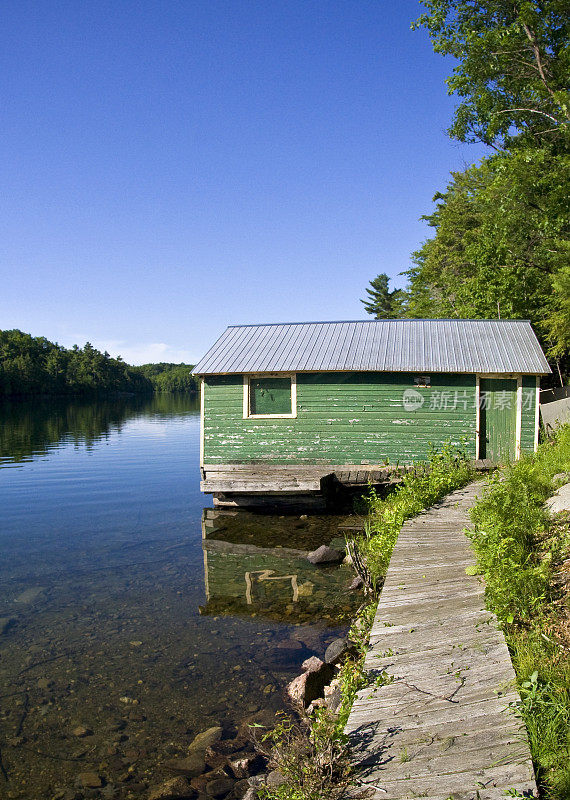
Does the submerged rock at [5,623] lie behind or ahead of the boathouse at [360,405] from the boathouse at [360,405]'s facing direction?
ahead

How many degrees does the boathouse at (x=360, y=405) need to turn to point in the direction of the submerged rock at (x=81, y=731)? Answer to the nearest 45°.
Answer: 0° — it already faces it

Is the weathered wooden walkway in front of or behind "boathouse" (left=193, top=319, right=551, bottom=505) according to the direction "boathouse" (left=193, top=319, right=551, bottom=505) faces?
in front

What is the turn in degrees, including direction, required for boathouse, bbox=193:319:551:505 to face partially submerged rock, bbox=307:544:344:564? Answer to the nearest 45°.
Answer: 0° — it already faces it

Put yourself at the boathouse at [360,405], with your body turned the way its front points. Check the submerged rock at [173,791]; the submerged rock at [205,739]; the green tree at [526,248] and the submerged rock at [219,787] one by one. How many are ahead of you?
3

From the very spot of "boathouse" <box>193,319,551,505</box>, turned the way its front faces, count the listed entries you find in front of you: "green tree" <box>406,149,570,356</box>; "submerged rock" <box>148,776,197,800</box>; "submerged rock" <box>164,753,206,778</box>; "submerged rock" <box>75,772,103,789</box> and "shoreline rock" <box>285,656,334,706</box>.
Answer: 4

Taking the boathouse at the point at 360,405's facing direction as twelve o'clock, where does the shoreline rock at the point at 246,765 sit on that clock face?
The shoreline rock is roughly at 12 o'clock from the boathouse.

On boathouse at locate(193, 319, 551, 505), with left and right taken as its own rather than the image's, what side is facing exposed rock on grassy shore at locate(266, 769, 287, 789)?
front

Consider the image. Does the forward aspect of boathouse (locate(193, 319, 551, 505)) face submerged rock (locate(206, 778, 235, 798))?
yes

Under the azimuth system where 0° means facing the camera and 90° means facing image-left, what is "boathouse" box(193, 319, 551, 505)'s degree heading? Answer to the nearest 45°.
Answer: approximately 0°

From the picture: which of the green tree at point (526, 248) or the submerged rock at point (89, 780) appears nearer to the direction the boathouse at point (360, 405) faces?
the submerged rock

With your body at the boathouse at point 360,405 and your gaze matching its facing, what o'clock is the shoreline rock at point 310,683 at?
The shoreline rock is roughly at 12 o'clock from the boathouse.
